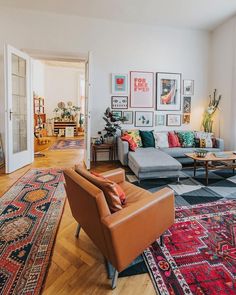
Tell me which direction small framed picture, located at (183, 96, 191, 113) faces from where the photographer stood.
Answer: facing the viewer

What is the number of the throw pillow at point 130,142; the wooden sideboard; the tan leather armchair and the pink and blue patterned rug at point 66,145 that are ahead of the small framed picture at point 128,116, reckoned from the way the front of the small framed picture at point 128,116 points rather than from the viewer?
2

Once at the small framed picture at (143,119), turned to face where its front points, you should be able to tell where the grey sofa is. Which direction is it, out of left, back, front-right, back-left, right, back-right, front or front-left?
front

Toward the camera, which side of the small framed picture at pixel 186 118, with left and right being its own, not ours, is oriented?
front

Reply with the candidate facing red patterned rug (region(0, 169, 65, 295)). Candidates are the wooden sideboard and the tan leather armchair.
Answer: the wooden sideboard

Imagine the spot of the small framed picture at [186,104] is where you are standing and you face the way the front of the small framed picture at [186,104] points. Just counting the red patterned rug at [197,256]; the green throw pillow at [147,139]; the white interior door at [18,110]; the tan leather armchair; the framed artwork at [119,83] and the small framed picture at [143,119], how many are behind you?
0

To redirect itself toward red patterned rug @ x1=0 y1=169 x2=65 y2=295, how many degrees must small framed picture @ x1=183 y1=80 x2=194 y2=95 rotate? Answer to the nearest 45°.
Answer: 0° — it already faces it

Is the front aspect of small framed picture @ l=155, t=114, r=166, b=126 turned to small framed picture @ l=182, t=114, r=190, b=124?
no

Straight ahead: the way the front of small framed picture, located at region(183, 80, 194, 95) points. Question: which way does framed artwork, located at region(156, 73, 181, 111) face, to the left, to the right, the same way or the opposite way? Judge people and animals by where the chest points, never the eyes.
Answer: the same way

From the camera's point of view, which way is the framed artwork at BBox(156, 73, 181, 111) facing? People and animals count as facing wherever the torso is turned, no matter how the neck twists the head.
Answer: toward the camera

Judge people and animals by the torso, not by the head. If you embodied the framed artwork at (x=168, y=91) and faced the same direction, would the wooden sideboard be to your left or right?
on your right

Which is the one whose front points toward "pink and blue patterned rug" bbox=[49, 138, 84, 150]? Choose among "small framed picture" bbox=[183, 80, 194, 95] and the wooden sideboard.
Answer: the wooden sideboard
